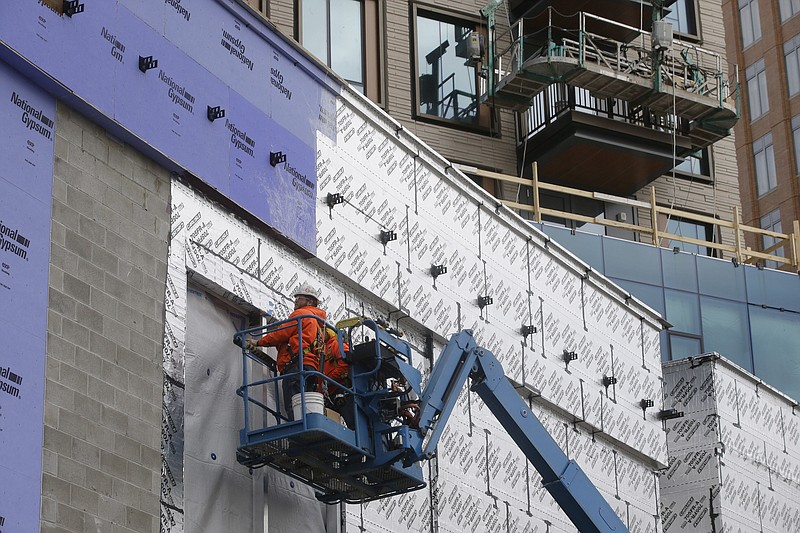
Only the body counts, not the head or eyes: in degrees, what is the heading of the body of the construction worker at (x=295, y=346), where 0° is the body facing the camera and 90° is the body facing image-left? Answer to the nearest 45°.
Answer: approximately 90°

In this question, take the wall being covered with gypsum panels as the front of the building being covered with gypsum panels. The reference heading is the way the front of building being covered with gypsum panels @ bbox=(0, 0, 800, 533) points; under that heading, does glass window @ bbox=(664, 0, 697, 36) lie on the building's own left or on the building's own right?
on the building's own left

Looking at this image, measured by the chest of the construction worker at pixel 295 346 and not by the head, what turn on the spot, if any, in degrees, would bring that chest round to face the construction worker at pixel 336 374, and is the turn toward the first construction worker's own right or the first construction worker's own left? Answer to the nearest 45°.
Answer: approximately 135° to the first construction worker's own right

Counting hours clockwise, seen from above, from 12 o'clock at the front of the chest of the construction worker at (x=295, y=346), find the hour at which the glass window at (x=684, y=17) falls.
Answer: The glass window is roughly at 4 o'clock from the construction worker.
